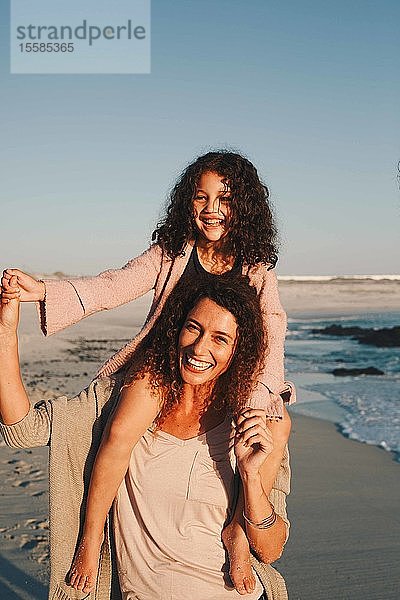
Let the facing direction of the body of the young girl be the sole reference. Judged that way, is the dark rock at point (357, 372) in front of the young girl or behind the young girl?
behind

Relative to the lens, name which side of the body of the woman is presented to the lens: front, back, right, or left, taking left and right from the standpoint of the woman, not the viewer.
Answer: front

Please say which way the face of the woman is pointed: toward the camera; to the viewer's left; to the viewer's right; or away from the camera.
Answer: toward the camera

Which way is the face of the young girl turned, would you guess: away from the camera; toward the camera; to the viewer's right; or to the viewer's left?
toward the camera

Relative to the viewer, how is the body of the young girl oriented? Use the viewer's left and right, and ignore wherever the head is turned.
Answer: facing the viewer
